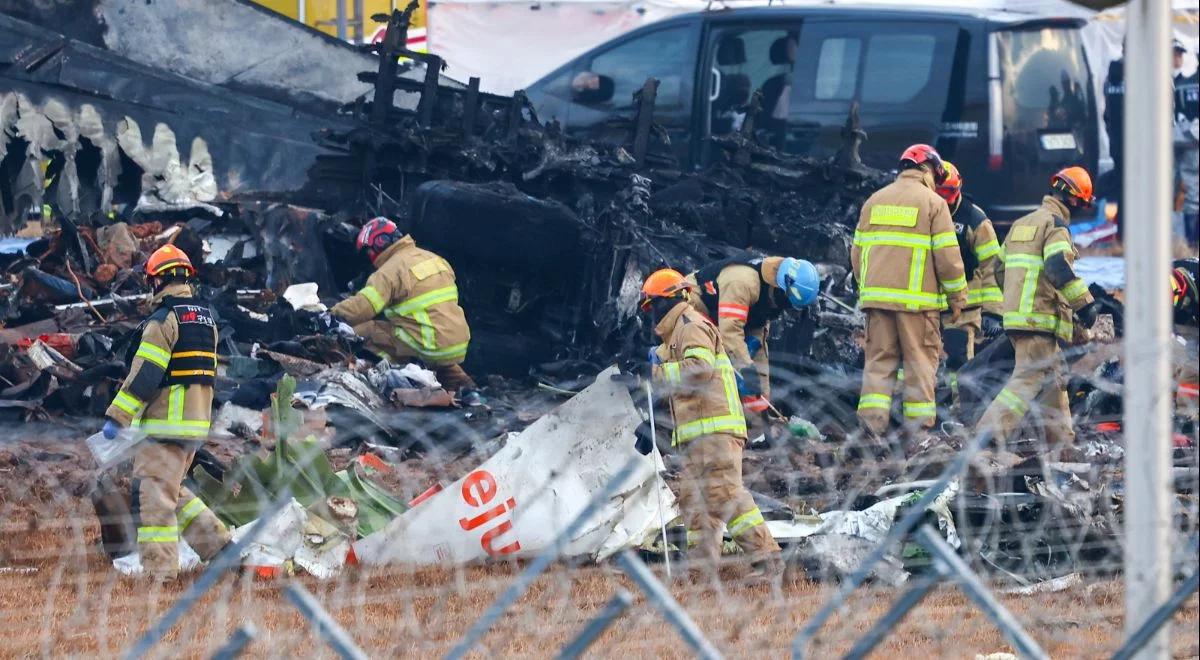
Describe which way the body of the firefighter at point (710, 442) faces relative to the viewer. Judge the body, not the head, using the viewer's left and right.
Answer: facing to the left of the viewer

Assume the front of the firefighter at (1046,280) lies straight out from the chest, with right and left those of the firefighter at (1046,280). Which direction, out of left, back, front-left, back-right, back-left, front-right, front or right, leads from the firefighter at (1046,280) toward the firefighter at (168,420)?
back

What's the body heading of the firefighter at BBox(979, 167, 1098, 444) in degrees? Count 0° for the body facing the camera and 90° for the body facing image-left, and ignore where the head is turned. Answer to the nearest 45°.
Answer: approximately 225°

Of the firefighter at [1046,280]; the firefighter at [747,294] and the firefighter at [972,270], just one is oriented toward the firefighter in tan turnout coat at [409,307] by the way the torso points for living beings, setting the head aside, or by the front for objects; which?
the firefighter at [972,270]

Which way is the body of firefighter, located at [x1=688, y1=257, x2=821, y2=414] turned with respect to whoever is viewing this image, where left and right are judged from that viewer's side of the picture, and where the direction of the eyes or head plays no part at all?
facing to the right of the viewer

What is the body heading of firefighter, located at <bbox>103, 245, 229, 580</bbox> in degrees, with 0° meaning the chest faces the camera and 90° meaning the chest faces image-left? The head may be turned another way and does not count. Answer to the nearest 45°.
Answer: approximately 135°

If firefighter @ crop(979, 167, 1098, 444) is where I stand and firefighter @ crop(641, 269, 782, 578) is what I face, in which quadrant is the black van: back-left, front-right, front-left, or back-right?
back-right

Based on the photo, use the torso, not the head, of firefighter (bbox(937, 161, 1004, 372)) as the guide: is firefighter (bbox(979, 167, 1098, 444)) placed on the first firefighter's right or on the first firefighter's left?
on the first firefighter's left

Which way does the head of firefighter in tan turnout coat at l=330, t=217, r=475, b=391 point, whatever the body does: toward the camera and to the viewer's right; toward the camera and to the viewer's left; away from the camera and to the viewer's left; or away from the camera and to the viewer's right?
away from the camera and to the viewer's left

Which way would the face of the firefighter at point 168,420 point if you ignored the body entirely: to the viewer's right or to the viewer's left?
to the viewer's left

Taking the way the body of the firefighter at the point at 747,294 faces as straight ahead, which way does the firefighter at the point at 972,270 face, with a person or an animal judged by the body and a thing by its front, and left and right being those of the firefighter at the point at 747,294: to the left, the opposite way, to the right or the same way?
the opposite way
